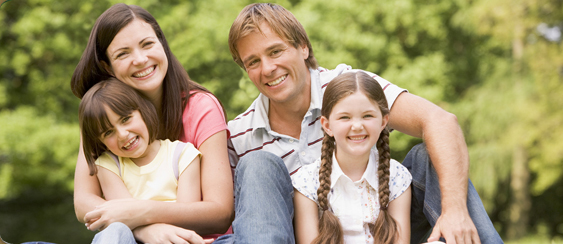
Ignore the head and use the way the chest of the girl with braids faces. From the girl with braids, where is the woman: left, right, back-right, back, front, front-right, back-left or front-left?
right

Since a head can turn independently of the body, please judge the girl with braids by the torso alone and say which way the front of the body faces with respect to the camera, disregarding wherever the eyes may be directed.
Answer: toward the camera

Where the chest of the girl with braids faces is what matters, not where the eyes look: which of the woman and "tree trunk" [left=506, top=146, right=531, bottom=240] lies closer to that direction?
the woman

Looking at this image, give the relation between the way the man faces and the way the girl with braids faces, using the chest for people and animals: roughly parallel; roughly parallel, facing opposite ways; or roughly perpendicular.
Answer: roughly parallel

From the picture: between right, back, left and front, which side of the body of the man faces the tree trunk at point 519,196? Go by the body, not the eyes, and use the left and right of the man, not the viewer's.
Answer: back

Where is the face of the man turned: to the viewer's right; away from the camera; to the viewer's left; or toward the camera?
toward the camera

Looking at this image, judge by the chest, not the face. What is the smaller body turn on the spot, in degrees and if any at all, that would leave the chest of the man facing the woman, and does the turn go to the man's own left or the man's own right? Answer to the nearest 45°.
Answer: approximately 45° to the man's own right

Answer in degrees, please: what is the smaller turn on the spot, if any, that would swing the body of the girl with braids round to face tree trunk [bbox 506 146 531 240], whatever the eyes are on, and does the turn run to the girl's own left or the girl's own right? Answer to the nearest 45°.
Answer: approximately 180°

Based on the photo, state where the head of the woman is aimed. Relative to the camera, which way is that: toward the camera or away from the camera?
toward the camera

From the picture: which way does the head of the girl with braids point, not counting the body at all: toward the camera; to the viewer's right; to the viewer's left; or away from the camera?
toward the camera

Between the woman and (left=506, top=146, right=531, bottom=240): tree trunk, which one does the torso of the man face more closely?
the woman
